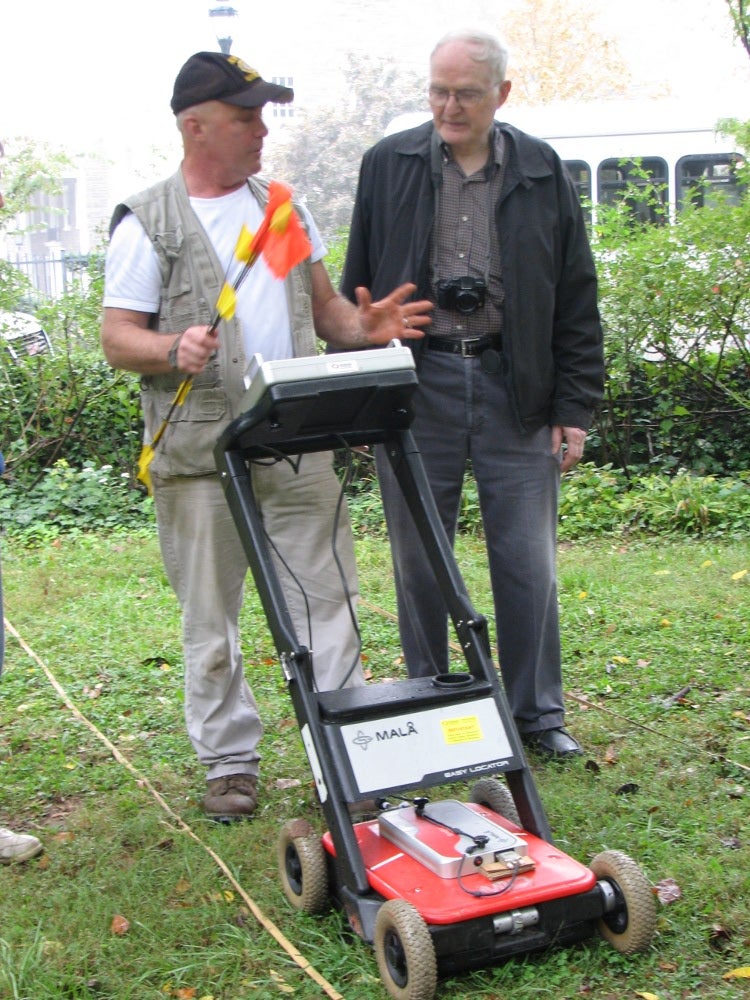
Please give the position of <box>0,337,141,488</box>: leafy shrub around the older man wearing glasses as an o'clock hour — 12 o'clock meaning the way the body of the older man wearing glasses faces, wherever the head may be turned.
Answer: The leafy shrub is roughly at 5 o'clock from the older man wearing glasses.

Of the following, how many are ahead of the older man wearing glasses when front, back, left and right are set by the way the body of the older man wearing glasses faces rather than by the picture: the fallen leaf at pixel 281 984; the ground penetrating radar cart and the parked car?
2

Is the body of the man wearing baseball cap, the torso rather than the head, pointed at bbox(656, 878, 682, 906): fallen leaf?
yes

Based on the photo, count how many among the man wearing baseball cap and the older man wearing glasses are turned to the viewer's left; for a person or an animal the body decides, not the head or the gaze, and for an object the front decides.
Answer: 0

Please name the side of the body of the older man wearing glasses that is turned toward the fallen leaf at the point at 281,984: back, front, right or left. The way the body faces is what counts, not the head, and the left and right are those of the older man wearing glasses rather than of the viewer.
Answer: front

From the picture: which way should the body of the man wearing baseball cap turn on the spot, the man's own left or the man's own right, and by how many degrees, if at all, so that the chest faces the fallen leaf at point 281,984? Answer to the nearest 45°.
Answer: approximately 45° to the man's own right

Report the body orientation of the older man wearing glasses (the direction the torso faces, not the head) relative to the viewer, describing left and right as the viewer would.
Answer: facing the viewer

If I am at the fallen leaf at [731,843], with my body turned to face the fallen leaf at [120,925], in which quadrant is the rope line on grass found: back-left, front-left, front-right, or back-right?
front-right

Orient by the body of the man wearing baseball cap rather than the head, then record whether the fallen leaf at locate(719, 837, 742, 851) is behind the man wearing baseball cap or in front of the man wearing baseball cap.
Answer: in front

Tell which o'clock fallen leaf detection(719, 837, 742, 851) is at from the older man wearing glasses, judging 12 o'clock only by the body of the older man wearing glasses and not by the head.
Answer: The fallen leaf is roughly at 11 o'clock from the older man wearing glasses.

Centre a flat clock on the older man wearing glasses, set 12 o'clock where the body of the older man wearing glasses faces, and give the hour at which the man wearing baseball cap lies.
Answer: The man wearing baseball cap is roughly at 2 o'clock from the older man wearing glasses.

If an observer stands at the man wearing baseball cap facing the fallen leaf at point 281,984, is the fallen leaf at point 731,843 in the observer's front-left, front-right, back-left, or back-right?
front-left

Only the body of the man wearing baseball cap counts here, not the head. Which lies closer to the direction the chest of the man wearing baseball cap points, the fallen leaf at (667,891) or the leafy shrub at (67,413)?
the fallen leaf

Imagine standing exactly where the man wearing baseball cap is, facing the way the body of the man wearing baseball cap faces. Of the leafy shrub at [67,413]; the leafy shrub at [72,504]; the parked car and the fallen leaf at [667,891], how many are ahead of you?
1

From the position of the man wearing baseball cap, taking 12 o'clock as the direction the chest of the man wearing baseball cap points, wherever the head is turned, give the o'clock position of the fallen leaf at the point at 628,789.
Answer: The fallen leaf is roughly at 11 o'clock from the man wearing baseball cap.

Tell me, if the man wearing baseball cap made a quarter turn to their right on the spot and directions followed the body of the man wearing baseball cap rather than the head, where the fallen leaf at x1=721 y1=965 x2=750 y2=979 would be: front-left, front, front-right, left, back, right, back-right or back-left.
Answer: left

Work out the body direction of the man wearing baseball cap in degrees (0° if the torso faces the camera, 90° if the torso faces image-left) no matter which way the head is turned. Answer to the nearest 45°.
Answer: approximately 315°

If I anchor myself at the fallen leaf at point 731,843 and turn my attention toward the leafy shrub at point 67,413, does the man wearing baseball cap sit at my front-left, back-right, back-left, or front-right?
front-left

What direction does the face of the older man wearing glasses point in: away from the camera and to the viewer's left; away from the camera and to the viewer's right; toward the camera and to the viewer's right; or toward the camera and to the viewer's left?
toward the camera and to the viewer's left

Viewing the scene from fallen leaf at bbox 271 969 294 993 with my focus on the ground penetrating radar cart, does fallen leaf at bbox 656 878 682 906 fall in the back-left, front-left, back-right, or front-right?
front-right
